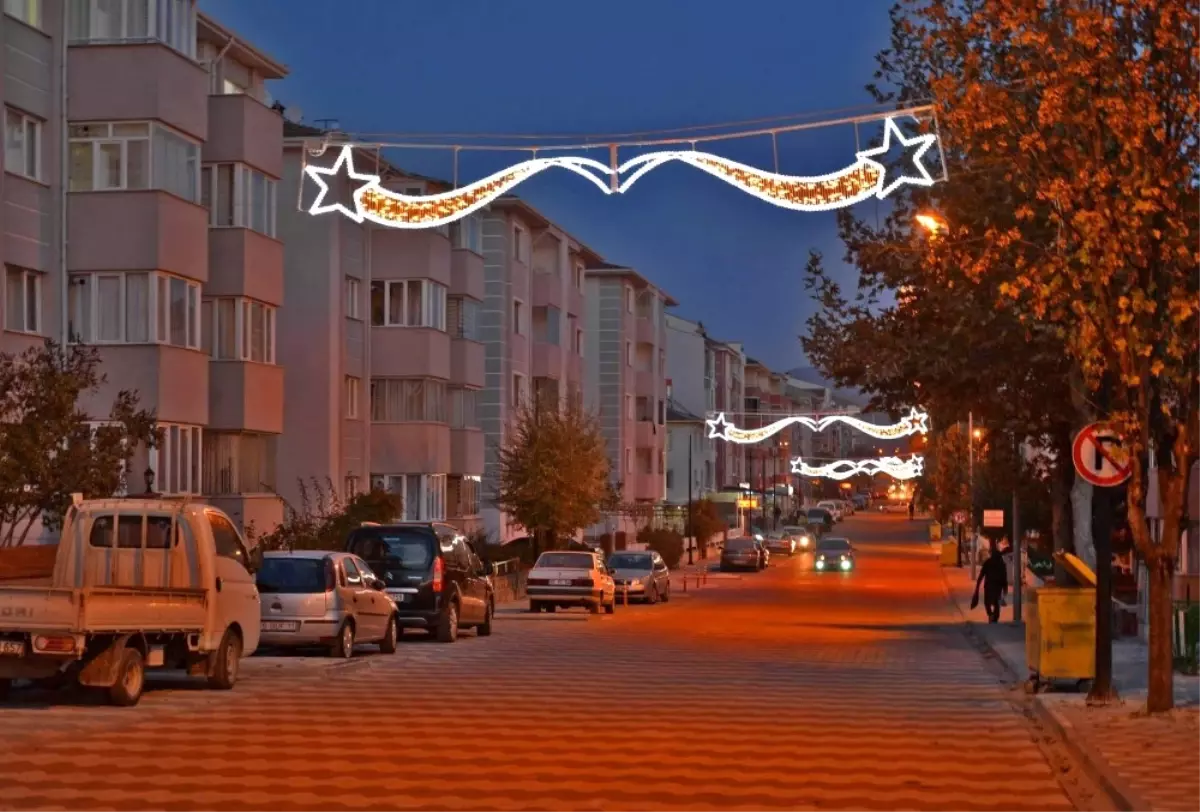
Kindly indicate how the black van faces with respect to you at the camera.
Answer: facing away from the viewer and to the right of the viewer

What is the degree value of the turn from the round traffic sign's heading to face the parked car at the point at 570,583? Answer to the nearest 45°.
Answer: approximately 135° to its right

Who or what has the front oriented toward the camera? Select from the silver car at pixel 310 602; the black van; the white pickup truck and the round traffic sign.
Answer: the round traffic sign

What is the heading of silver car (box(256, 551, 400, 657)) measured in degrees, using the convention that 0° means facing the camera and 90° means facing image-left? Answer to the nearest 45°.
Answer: approximately 225°
